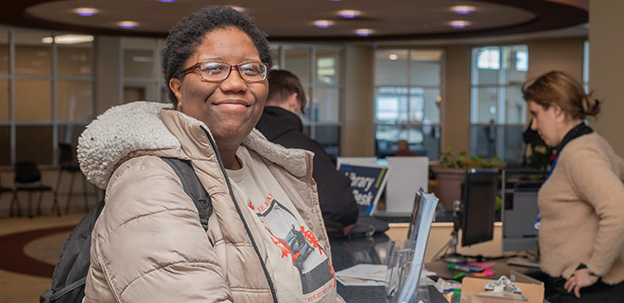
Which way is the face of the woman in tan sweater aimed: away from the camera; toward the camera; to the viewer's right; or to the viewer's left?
to the viewer's left

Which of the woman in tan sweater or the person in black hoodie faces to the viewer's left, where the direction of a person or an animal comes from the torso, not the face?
the woman in tan sweater

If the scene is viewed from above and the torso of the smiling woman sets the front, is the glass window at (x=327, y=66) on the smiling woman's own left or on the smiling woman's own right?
on the smiling woman's own left

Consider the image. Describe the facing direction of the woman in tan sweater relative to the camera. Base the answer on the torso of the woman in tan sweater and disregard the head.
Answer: to the viewer's left

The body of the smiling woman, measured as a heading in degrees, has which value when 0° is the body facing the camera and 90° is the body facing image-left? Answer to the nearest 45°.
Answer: approximately 315°

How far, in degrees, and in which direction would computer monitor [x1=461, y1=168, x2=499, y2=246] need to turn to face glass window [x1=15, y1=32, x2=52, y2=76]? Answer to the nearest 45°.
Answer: approximately 180°

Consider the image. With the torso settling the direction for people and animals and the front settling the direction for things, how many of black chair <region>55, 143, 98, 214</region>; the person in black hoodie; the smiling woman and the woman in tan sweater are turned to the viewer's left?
1

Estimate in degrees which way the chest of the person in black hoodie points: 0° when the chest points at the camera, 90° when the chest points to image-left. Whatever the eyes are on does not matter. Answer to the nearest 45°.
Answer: approximately 225°

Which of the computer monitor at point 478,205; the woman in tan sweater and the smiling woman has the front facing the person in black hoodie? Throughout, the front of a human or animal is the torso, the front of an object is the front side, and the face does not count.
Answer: the woman in tan sweater

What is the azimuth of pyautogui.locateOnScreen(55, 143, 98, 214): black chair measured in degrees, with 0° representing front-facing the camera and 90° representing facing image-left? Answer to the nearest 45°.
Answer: approximately 315°

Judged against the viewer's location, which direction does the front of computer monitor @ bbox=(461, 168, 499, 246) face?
facing the viewer and to the right of the viewer
